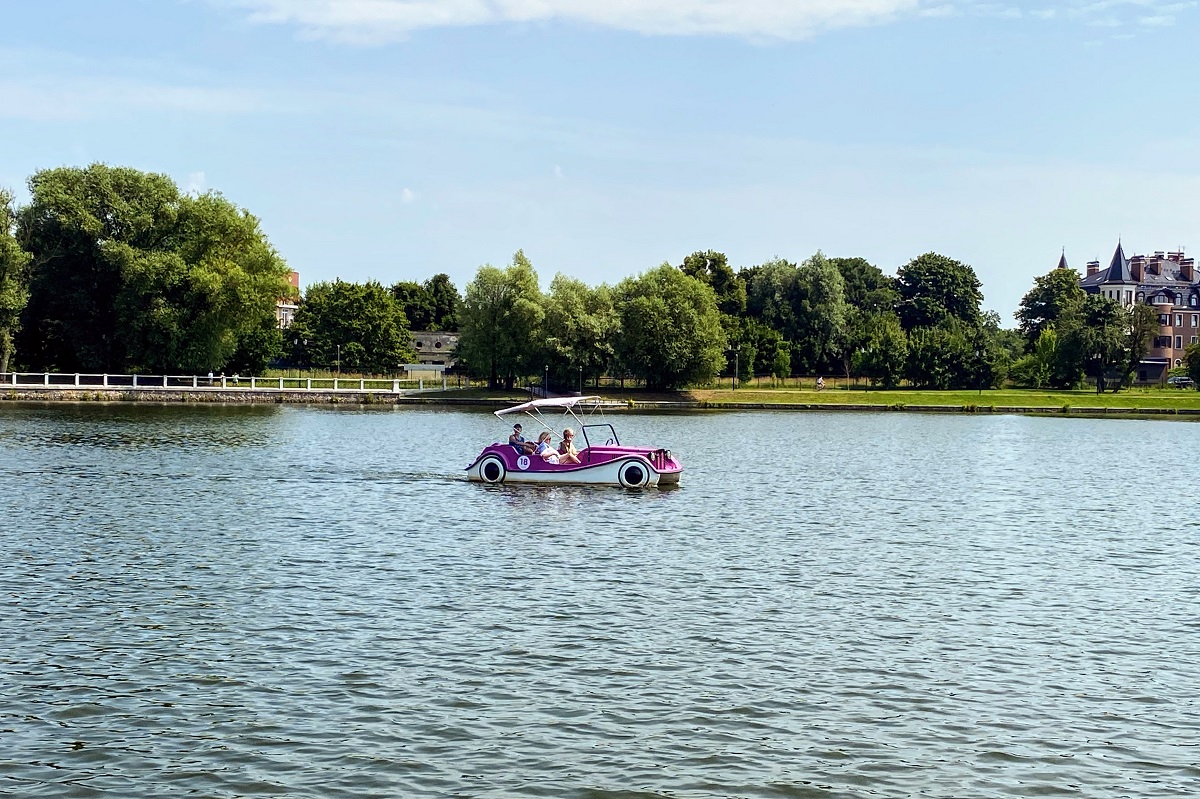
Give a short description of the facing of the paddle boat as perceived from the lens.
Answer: facing to the right of the viewer

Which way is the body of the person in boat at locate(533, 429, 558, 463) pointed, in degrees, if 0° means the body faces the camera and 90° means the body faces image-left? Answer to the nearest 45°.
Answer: approximately 270°

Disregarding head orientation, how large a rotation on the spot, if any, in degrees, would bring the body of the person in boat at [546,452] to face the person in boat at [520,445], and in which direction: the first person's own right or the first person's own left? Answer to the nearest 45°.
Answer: approximately 135° to the first person's own left
